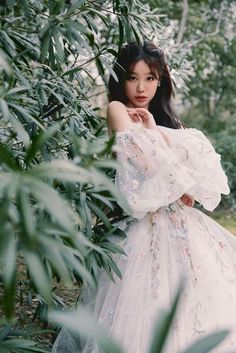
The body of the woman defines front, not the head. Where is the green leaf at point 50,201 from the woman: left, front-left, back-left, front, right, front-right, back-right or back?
front-right

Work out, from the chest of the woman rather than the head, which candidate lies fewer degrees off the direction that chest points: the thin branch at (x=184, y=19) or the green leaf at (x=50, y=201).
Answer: the green leaf

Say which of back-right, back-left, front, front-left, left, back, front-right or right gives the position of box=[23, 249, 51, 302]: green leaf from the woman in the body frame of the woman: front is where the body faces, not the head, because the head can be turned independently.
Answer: front-right

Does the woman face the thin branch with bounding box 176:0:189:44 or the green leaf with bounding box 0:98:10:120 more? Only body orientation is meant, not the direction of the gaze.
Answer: the green leaf

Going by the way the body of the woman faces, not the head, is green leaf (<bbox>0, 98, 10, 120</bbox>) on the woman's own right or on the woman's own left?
on the woman's own right

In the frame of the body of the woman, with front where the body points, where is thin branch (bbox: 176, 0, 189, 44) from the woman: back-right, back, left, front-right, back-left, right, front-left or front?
back-left

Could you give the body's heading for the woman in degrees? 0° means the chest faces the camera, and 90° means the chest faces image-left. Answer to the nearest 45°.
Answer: approximately 315°
